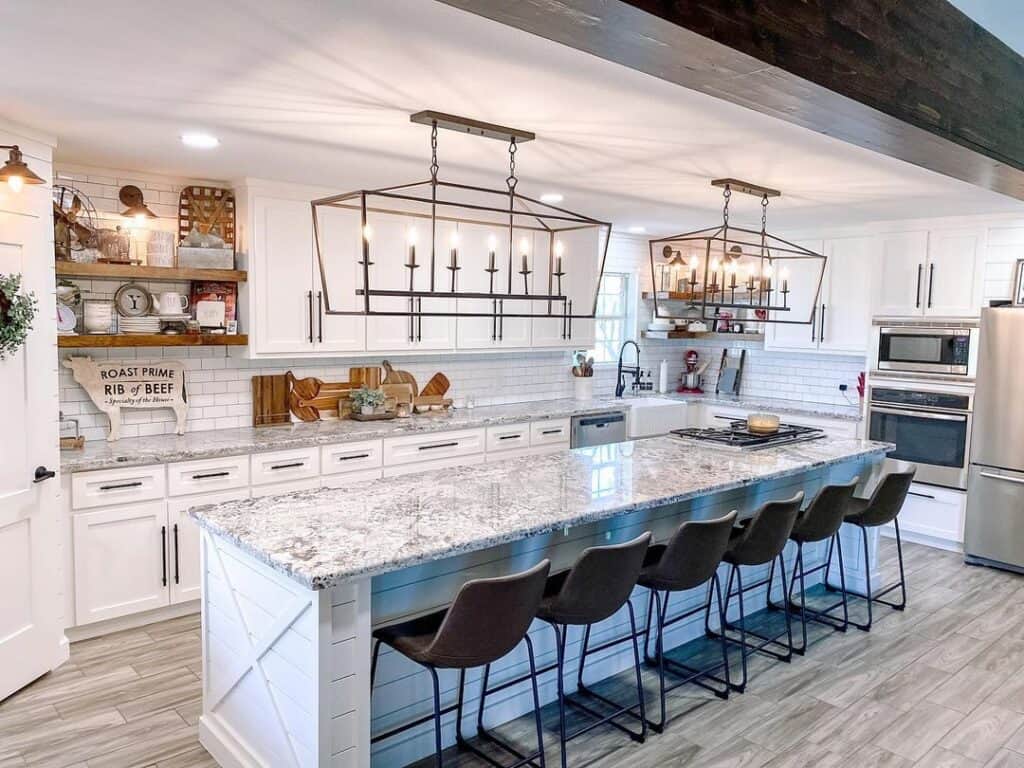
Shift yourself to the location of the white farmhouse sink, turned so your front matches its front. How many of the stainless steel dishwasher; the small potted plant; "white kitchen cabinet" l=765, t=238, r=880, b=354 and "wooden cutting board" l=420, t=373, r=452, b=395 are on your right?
3

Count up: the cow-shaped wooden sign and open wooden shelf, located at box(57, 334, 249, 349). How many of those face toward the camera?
2

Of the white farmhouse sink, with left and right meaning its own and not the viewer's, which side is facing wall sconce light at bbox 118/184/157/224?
right

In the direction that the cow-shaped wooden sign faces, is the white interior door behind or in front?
in front

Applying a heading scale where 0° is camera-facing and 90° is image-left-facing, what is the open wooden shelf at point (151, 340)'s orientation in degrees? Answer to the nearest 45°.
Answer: approximately 0°

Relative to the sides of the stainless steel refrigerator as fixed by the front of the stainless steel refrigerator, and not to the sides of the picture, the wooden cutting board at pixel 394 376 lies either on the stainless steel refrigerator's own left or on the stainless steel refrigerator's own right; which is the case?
on the stainless steel refrigerator's own right

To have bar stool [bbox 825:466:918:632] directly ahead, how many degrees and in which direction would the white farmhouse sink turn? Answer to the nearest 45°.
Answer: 0° — it already faces it

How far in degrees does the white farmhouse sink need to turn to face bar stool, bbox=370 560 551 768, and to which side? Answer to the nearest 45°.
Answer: approximately 45° to its right

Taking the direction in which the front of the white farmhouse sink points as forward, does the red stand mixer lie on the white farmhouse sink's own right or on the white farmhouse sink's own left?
on the white farmhouse sink's own left

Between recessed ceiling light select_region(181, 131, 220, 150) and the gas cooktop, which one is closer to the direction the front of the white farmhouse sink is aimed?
the gas cooktop

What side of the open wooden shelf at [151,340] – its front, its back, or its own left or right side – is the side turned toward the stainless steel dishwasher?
left

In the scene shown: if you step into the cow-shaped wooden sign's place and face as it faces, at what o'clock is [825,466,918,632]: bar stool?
The bar stool is roughly at 10 o'clock from the cow-shaped wooden sign.

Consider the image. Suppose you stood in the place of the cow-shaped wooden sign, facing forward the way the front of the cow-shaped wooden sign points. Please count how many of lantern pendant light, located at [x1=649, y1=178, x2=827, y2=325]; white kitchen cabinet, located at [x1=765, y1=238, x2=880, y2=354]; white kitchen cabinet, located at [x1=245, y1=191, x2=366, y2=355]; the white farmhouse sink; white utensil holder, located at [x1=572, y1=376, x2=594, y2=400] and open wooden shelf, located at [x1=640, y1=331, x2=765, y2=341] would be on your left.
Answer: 6

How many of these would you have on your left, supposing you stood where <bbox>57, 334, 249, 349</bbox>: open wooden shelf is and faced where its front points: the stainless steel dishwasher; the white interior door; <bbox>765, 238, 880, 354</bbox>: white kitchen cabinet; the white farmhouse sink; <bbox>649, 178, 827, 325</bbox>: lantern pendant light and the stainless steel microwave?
5

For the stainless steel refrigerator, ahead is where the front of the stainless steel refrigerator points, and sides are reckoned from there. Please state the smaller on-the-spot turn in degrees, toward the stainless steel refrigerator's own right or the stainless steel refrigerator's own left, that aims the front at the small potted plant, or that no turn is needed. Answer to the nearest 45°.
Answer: approximately 45° to the stainless steel refrigerator's own right
